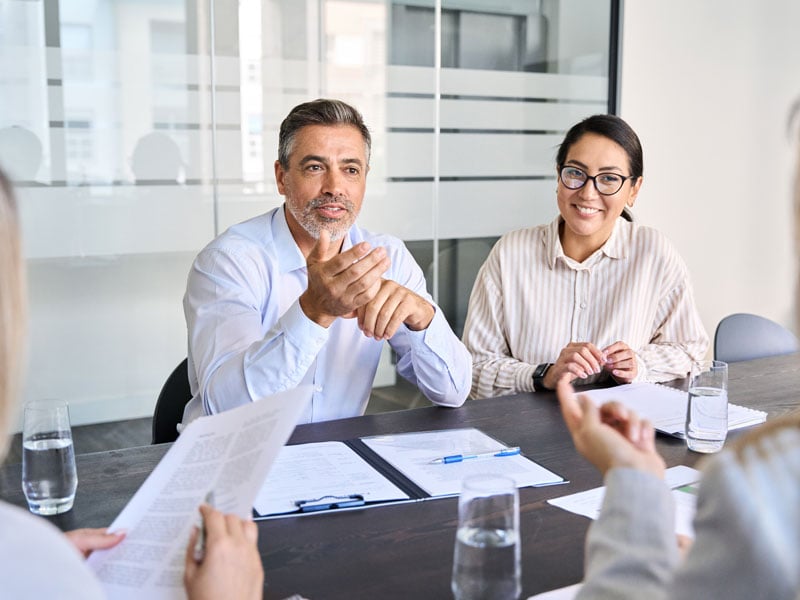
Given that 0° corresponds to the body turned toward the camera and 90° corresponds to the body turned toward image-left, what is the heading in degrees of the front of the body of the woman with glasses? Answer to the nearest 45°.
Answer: approximately 0°

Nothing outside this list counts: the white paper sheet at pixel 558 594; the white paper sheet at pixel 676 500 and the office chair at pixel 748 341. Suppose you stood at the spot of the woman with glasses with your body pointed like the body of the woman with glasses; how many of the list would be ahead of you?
2

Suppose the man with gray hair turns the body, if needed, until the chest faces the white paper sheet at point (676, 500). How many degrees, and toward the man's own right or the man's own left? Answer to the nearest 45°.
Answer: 0° — they already face it

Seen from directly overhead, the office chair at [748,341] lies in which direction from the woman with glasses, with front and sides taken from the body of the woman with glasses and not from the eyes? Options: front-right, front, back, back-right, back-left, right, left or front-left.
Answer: back-left

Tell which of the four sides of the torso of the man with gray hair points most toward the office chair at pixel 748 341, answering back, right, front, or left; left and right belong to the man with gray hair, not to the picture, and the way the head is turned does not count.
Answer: left

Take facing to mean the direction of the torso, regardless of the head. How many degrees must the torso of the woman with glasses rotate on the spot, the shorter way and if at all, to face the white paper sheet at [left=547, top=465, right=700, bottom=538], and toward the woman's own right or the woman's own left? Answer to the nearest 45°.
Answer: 0° — they already face it

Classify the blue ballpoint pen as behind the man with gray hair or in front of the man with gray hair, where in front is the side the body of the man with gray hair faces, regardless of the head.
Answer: in front

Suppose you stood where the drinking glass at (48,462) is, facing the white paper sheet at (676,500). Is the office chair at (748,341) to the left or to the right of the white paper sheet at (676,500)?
left

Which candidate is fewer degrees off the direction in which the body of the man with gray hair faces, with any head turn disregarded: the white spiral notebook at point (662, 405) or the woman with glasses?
the white spiral notebook

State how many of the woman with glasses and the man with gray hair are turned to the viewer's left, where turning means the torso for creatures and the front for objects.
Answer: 0

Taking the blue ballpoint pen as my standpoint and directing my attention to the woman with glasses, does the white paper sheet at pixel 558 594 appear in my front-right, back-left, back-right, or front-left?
back-right

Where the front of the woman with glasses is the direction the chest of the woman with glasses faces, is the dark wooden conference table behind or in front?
in front

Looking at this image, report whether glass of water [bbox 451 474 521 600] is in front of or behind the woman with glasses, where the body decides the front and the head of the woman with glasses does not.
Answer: in front

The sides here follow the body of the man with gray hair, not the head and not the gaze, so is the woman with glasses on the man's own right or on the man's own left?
on the man's own left

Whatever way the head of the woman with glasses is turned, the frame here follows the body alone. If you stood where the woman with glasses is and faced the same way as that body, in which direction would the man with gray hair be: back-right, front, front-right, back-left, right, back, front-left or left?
front-right
